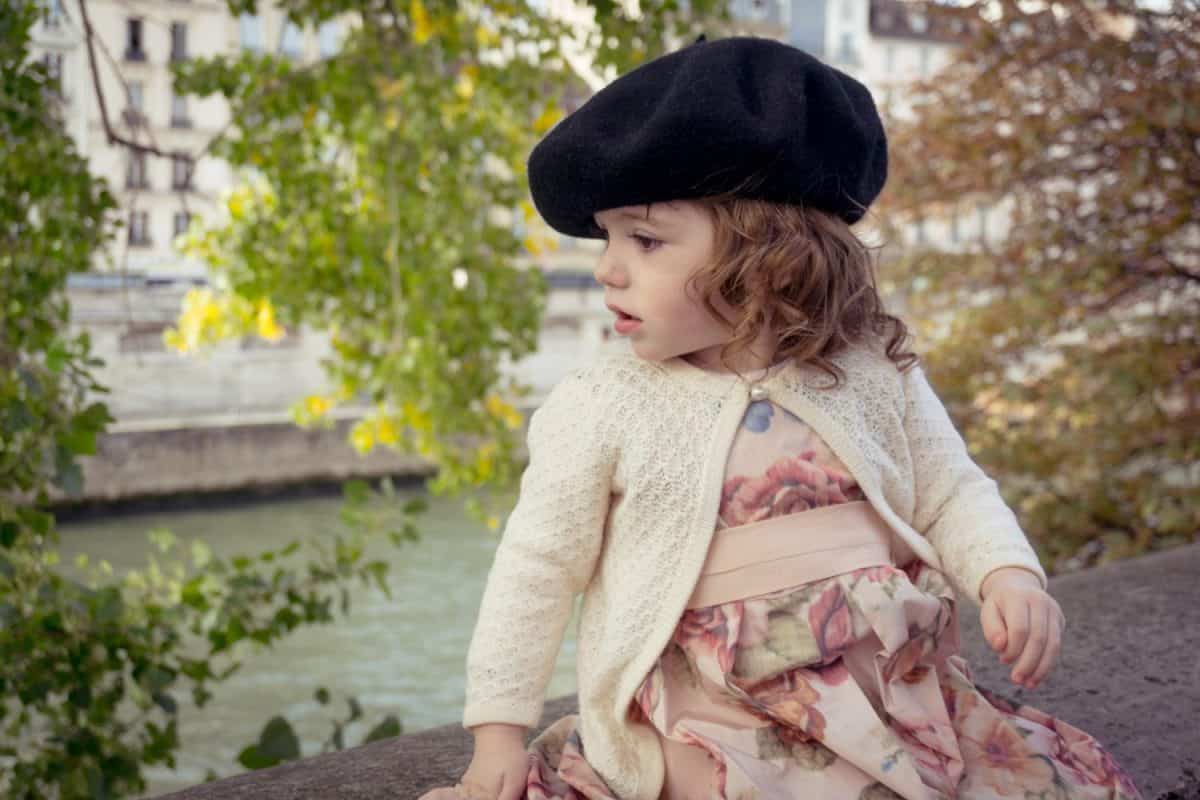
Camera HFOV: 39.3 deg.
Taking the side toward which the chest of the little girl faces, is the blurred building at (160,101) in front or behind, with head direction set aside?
behind

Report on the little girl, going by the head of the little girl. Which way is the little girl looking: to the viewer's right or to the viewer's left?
to the viewer's left

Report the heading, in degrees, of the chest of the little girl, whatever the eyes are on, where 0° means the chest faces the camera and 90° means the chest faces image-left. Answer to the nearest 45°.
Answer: approximately 0°

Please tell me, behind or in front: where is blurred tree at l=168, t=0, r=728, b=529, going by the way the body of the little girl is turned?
behind

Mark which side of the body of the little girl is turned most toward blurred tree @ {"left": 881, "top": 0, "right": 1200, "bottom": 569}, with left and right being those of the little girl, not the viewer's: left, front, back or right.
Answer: back
